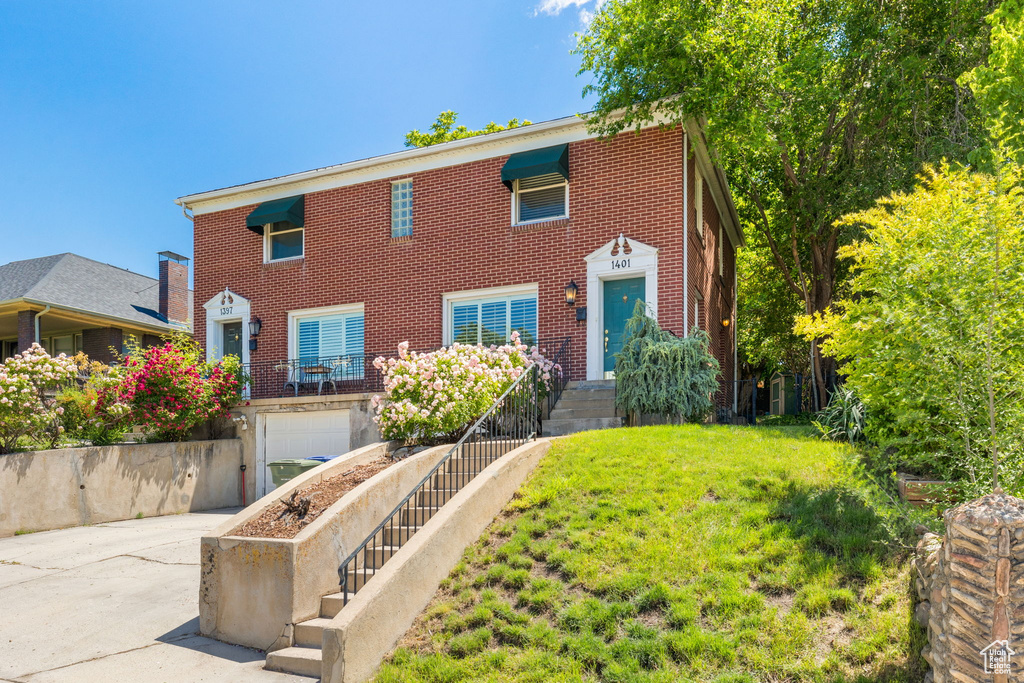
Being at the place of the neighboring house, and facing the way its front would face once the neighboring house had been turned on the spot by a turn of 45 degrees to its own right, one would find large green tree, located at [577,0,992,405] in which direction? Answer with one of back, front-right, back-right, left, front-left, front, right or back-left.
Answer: back-left

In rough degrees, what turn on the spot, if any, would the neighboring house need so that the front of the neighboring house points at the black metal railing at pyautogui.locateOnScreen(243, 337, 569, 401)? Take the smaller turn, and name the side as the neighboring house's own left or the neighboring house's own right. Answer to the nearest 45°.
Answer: approximately 90° to the neighboring house's own left

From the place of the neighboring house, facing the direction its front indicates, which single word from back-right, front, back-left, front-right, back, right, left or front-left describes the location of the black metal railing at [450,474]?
front-left

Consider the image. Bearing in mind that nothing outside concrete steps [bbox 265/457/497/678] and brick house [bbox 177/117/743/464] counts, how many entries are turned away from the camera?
0

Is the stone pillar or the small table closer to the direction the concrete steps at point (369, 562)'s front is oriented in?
the stone pillar

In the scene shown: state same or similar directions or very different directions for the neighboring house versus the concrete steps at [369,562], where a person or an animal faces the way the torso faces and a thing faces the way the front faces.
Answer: same or similar directions

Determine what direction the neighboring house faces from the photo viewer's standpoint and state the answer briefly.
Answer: facing the viewer and to the left of the viewer

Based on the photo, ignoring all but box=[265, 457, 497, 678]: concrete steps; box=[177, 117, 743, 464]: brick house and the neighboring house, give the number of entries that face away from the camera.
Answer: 0

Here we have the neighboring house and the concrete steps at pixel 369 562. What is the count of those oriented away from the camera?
0

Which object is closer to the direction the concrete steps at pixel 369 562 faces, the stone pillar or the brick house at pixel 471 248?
the stone pillar

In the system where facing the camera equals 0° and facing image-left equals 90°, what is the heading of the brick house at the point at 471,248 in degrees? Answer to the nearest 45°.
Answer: approximately 45°

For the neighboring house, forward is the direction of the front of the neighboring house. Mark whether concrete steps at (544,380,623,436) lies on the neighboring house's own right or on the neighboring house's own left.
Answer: on the neighboring house's own left

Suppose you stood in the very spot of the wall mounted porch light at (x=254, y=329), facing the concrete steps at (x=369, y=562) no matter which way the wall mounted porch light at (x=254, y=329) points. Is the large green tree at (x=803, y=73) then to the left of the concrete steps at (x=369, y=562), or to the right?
left

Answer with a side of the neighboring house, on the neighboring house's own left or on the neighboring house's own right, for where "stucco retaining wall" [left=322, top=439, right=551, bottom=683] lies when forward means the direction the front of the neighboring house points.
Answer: on the neighboring house's own left

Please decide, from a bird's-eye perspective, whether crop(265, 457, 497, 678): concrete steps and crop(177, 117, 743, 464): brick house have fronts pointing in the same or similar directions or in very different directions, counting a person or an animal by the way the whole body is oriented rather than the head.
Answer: same or similar directions
